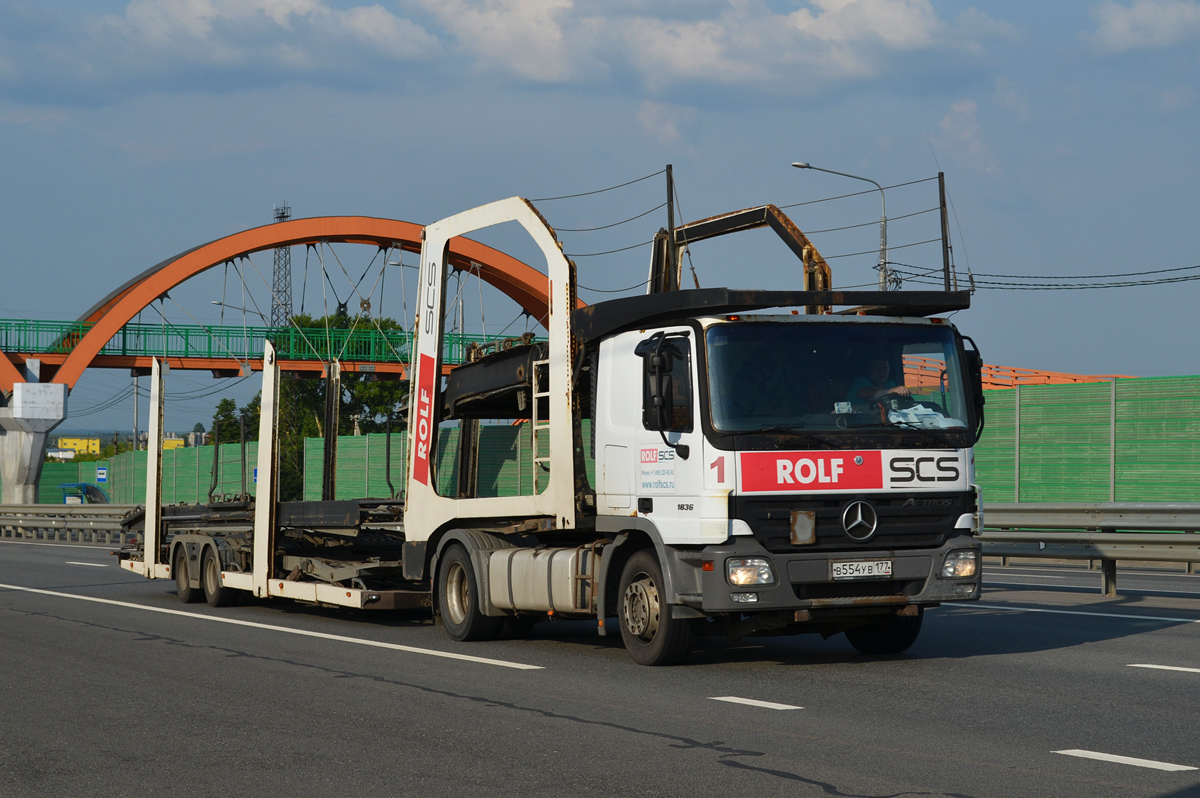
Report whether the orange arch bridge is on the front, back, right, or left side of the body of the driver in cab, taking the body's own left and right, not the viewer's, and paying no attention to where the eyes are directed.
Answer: back

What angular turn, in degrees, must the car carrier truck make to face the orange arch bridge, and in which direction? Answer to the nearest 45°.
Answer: approximately 135° to its left

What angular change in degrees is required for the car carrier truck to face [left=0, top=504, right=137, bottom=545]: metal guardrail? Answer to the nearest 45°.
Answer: approximately 180°

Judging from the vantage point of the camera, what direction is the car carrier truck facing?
facing the viewer and to the right of the viewer

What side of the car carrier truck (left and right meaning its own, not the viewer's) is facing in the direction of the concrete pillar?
back

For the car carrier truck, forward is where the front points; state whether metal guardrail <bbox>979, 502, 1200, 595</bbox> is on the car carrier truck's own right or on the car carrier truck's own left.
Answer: on the car carrier truck's own left

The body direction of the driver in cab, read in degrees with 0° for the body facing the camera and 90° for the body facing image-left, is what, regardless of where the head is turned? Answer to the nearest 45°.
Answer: approximately 315°
